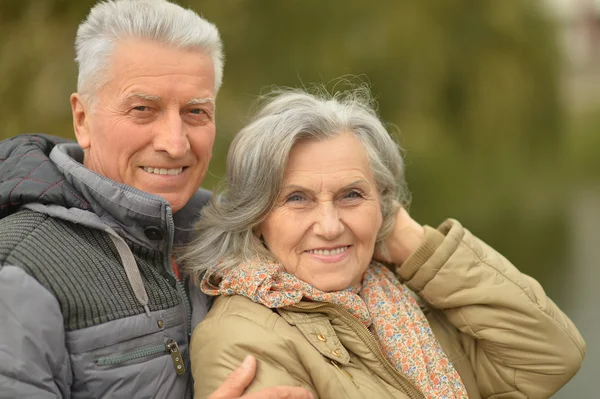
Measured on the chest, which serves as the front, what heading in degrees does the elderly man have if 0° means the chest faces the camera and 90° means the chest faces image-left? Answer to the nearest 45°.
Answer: approximately 315°

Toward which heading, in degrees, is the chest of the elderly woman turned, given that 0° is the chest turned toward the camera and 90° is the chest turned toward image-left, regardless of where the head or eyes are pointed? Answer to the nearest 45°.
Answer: approximately 315°

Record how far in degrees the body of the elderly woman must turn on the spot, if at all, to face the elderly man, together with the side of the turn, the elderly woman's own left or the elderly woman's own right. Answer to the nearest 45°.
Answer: approximately 135° to the elderly woman's own right

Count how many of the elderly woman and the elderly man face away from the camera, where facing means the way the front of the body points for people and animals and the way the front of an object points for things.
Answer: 0

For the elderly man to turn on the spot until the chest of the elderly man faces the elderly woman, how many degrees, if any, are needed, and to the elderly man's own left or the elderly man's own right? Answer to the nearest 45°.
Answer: approximately 45° to the elderly man's own left
